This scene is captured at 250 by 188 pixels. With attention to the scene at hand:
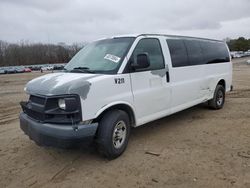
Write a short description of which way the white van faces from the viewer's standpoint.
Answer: facing the viewer and to the left of the viewer
